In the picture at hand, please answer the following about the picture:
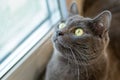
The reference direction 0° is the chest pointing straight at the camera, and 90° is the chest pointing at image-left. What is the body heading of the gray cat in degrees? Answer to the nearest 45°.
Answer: approximately 45°
